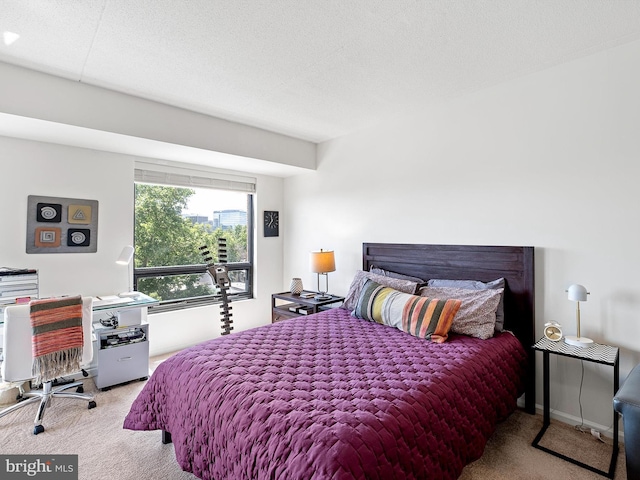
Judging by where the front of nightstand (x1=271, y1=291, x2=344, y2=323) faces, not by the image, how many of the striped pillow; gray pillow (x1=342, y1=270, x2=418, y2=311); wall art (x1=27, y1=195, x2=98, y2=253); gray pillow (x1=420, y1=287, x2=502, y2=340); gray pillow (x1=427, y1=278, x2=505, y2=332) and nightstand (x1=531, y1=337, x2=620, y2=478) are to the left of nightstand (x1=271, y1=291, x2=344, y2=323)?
5

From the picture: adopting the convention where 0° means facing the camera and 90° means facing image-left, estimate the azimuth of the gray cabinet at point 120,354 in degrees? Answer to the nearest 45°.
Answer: approximately 0°

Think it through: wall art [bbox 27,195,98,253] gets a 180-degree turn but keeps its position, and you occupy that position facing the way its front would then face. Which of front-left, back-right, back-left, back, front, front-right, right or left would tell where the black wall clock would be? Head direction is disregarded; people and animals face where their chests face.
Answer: right

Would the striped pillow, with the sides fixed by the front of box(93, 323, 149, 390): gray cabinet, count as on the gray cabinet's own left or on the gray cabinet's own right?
on the gray cabinet's own left

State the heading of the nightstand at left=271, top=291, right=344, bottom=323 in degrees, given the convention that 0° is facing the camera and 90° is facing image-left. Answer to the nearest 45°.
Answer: approximately 45°

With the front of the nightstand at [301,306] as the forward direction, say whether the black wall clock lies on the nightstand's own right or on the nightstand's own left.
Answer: on the nightstand's own right

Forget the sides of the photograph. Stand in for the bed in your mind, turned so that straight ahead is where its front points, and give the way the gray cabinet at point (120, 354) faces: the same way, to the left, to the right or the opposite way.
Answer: to the left

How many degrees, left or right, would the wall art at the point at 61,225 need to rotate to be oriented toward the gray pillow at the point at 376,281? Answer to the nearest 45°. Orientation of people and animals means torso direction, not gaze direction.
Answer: approximately 45° to its left

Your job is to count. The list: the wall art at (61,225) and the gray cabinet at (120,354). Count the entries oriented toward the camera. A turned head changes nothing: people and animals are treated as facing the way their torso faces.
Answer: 2

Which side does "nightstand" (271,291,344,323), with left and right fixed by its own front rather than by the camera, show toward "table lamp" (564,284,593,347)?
left
